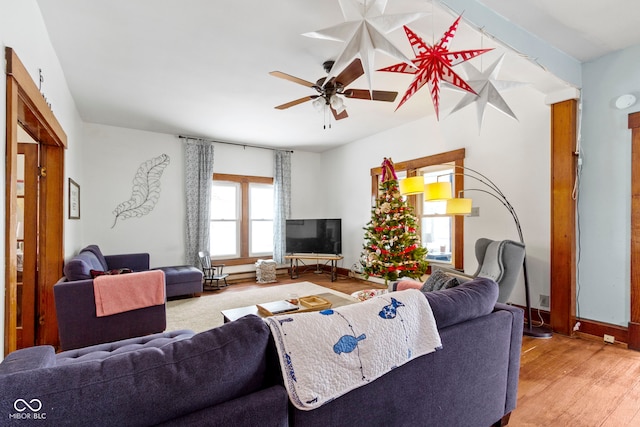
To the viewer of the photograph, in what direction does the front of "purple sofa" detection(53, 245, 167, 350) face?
facing to the right of the viewer

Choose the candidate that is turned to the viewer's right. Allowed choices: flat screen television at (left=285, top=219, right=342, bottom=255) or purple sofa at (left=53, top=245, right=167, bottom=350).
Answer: the purple sofa

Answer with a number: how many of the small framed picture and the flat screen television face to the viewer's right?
1

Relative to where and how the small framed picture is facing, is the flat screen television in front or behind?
in front

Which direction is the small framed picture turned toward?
to the viewer's right

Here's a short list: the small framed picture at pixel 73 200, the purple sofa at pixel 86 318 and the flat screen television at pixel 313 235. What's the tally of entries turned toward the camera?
1

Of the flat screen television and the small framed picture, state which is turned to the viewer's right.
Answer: the small framed picture

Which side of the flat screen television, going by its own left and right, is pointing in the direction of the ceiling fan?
front

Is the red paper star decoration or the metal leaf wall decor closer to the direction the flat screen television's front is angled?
the red paper star decoration

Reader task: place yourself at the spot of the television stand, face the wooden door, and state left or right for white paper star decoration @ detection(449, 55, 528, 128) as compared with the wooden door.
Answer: left
